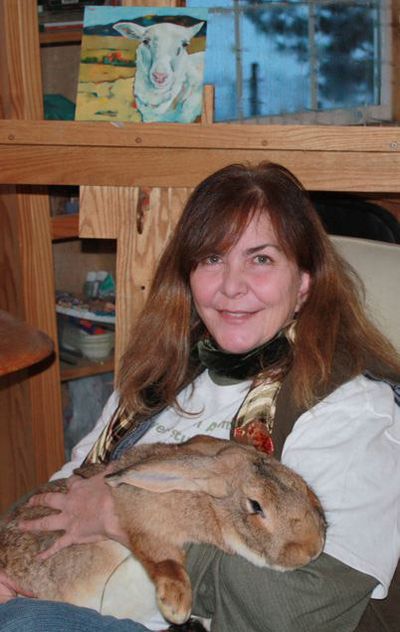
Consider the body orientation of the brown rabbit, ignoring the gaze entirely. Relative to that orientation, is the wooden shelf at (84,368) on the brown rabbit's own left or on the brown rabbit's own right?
on the brown rabbit's own left

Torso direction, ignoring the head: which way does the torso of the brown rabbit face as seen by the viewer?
to the viewer's right

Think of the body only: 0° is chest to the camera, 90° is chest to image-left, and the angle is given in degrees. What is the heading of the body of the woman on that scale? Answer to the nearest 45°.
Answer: approximately 45°
